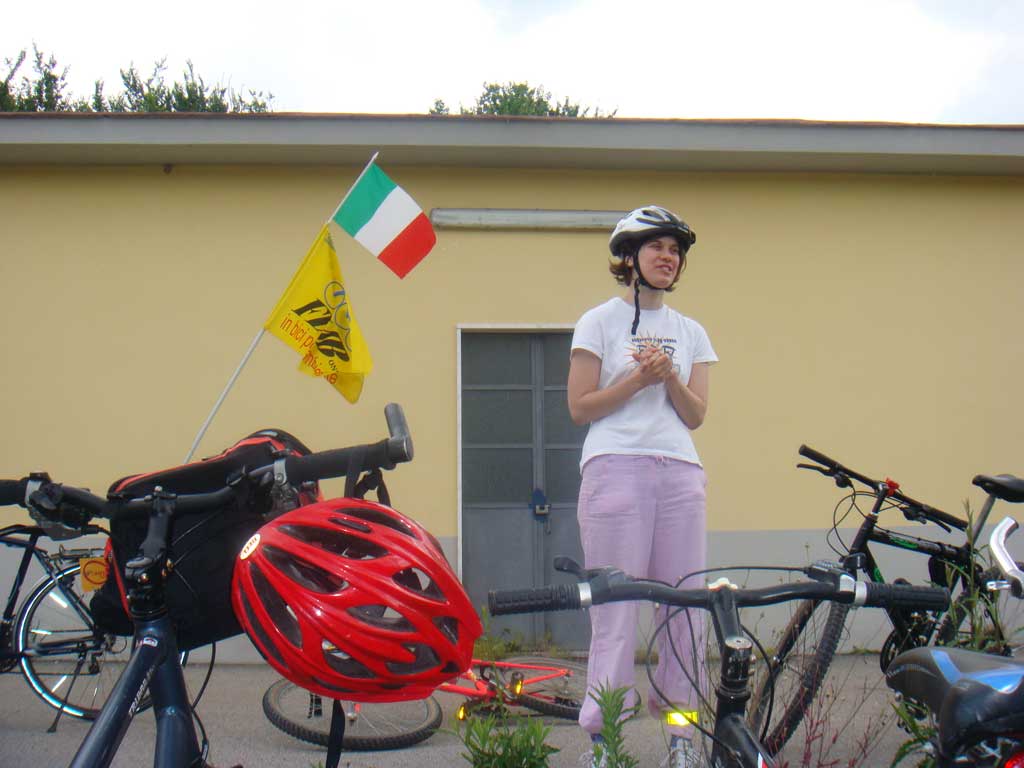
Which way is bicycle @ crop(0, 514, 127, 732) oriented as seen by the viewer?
to the viewer's left

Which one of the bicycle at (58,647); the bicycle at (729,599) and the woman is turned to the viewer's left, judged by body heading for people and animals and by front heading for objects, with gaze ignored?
the bicycle at (58,647)

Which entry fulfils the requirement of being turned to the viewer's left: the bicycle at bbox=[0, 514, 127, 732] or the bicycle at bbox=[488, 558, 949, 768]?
the bicycle at bbox=[0, 514, 127, 732]

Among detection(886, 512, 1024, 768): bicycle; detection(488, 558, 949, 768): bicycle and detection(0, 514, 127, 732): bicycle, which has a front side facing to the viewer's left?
detection(0, 514, 127, 732): bicycle

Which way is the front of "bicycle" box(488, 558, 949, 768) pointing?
away from the camera

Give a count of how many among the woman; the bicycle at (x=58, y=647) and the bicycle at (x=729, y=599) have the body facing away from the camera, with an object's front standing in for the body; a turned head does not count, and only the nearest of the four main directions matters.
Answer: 1

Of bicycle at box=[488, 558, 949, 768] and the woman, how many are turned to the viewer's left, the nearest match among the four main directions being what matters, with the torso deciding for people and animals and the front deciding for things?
0

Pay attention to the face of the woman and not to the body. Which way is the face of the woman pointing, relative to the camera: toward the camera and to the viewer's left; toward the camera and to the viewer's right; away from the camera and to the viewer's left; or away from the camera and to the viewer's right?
toward the camera and to the viewer's right

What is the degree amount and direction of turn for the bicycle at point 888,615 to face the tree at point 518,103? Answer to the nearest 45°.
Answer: approximately 90° to its right

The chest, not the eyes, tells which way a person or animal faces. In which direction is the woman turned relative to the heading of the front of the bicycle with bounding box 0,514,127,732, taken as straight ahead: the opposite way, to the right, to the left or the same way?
to the left

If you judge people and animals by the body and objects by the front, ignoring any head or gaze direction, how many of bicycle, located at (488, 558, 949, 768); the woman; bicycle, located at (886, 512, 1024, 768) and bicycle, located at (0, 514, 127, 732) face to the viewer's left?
1

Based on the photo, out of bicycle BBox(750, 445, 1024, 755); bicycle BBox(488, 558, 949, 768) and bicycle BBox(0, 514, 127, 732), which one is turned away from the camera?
bicycle BBox(488, 558, 949, 768)
